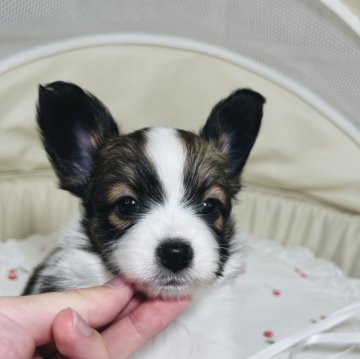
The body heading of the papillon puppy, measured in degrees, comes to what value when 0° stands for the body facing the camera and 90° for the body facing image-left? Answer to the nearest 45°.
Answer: approximately 0°
